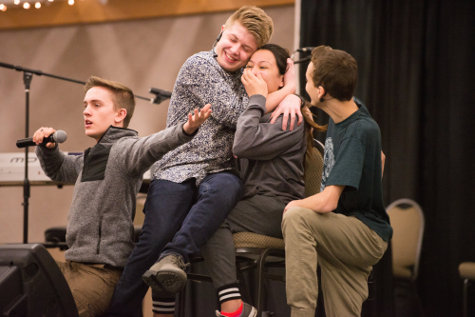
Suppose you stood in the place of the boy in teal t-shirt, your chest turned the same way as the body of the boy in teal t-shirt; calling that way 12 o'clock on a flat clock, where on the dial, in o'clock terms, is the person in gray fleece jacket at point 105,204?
The person in gray fleece jacket is roughly at 12 o'clock from the boy in teal t-shirt.

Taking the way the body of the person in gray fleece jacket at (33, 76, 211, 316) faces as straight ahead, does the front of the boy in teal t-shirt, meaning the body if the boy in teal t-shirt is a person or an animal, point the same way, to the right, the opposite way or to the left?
to the right

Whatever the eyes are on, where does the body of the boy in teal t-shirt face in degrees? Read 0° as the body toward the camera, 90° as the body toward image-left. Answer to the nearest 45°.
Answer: approximately 90°

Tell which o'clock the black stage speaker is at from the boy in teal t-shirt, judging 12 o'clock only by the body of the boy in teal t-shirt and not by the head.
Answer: The black stage speaker is roughly at 11 o'clock from the boy in teal t-shirt.

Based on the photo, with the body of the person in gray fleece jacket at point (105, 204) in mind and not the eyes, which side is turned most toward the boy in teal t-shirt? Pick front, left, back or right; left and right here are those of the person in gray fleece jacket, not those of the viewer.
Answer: left

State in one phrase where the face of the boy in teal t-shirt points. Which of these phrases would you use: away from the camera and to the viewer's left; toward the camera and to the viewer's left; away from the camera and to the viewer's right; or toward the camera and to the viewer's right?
away from the camera and to the viewer's left
